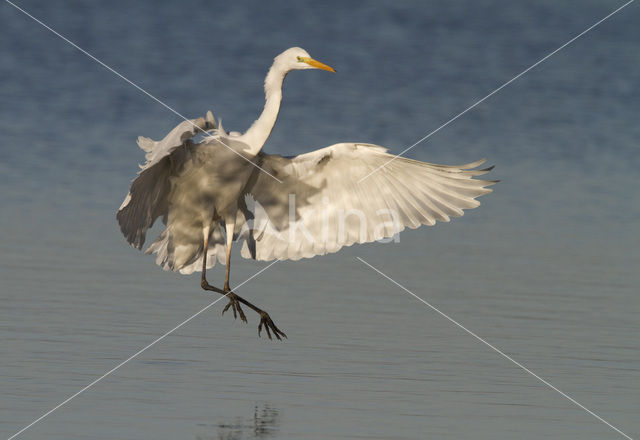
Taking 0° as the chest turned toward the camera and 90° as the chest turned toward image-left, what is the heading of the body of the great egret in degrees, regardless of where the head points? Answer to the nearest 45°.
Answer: approximately 315°
